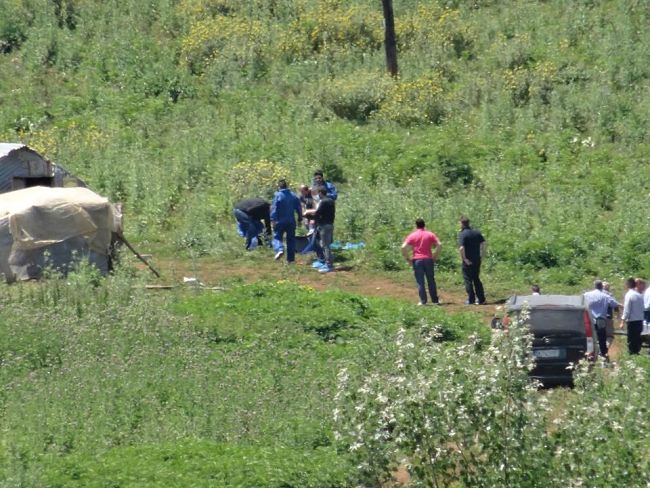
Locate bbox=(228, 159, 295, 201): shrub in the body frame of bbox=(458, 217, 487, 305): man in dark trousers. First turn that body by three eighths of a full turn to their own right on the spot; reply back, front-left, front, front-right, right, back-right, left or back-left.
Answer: back-left

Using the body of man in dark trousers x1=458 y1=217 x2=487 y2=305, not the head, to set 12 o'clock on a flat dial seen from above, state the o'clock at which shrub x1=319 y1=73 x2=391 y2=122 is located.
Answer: The shrub is roughly at 1 o'clock from the man in dark trousers.

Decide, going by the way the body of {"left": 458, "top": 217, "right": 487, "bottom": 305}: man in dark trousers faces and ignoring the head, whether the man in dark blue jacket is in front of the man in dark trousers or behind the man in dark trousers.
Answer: in front

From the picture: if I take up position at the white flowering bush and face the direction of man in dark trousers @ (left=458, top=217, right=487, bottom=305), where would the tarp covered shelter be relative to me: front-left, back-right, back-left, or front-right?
front-left

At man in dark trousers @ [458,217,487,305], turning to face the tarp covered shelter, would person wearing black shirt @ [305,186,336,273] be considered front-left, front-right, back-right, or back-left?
front-right

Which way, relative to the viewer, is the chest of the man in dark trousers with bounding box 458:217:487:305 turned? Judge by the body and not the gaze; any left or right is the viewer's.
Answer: facing away from the viewer and to the left of the viewer

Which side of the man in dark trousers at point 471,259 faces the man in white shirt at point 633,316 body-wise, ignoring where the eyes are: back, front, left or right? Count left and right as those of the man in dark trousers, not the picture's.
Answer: back

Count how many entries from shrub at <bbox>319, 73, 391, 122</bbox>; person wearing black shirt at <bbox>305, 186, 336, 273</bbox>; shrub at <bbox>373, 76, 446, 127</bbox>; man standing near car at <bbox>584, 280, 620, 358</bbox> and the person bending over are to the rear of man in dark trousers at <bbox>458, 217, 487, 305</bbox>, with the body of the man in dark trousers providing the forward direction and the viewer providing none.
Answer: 1

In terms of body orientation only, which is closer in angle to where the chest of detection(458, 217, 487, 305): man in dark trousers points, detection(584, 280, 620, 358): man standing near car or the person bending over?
the person bending over

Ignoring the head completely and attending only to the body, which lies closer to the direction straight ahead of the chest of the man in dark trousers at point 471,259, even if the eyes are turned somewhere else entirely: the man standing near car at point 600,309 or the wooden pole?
the wooden pole

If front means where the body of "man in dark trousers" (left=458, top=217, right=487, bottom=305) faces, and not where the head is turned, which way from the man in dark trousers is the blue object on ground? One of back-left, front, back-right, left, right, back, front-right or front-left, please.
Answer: front

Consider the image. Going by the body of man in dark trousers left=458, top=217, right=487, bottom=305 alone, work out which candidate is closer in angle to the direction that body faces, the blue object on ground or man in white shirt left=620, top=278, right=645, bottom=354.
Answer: the blue object on ground

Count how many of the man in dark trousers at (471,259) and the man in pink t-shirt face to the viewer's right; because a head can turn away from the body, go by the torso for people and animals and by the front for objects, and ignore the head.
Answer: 0
